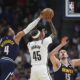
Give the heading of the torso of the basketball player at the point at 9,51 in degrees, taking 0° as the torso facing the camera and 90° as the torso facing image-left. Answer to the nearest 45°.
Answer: approximately 225°

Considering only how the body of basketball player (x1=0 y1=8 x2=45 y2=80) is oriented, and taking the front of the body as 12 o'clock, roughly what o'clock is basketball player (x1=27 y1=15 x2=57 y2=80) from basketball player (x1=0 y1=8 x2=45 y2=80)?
basketball player (x1=27 y1=15 x2=57 y2=80) is roughly at 2 o'clock from basketball player (x1=0 y1=8 x2=45 y2=80).

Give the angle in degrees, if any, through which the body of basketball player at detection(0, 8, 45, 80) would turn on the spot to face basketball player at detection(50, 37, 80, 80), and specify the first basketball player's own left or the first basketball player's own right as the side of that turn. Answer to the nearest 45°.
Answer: approximately 45° to the first basketball player's own right
